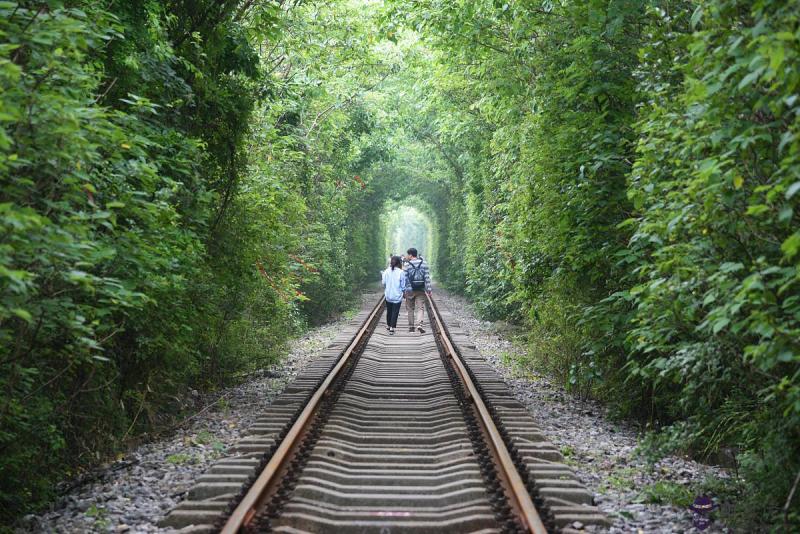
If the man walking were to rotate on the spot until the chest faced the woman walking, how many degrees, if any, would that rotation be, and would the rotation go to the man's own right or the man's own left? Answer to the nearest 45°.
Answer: approximately 135° to the man's own left

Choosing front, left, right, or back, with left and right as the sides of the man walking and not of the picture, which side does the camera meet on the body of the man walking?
back
